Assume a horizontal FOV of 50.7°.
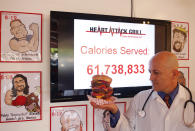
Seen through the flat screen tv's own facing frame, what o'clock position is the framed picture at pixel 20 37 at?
The framed picture is roughly at 4 o'clock from the flat screen tv.

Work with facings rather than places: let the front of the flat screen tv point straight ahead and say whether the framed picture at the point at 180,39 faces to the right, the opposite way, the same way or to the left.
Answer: the same way

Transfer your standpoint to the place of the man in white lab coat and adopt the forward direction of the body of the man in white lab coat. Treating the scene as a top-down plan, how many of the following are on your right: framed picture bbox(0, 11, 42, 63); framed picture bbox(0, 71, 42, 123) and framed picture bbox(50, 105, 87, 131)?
3

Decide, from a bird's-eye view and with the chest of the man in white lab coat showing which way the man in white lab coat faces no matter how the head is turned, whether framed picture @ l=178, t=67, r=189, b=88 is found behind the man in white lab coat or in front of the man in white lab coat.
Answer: behind

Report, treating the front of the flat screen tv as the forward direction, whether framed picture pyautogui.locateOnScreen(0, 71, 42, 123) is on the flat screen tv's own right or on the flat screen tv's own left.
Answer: on the flat screen tv's own right

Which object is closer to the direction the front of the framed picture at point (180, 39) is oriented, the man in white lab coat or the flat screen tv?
the man in white lab coat

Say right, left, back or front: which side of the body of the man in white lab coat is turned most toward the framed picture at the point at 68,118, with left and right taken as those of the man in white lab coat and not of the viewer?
right

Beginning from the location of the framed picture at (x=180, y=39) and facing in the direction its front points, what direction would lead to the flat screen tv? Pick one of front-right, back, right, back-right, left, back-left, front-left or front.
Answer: right

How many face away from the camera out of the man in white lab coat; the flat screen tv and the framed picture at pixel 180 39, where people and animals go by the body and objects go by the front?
0

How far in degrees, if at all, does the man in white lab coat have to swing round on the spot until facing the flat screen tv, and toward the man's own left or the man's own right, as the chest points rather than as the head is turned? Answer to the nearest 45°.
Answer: approximately 90° to the man's own right

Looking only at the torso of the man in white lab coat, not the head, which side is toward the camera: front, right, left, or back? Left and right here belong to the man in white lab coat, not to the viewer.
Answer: front

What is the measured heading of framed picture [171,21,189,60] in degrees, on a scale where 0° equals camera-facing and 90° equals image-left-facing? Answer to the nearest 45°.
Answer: approximately 315°

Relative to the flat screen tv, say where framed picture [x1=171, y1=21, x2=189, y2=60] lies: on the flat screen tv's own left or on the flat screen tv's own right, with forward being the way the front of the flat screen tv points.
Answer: on the flat screen tv's own left

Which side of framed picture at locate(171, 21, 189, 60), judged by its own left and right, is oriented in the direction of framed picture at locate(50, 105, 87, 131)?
right
